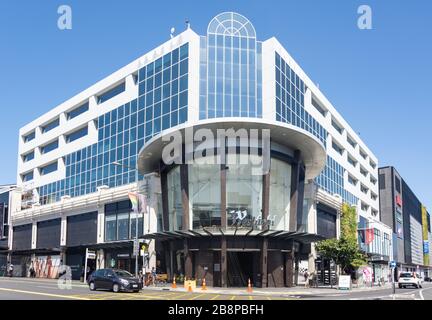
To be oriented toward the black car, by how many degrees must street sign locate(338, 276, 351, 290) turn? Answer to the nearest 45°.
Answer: approximately 45° to its right

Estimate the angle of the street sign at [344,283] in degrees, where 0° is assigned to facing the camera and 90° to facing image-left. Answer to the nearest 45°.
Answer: approximately 0°
